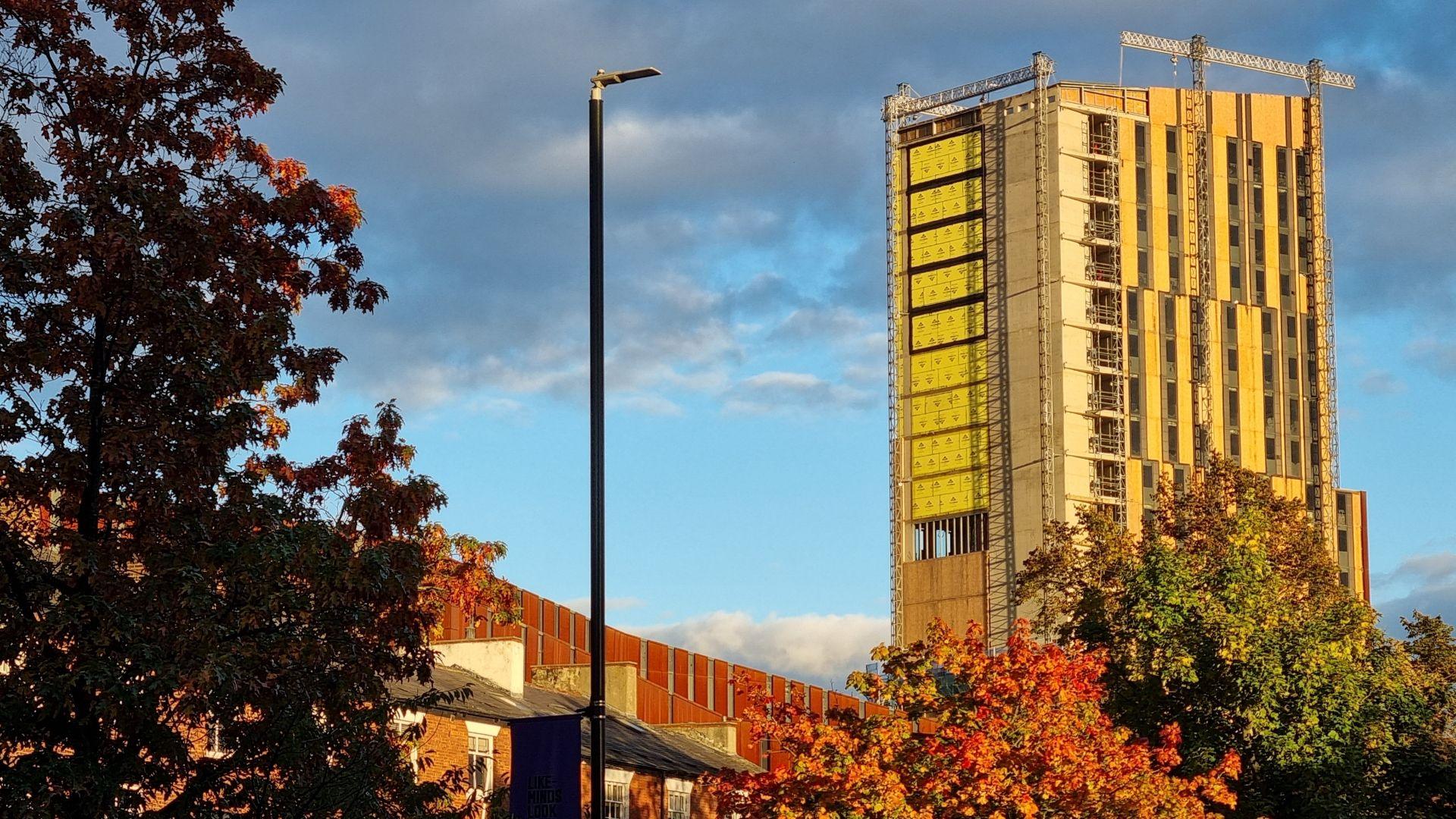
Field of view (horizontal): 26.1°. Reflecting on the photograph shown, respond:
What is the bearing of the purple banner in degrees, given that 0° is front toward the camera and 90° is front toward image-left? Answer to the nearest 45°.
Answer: approximately 0°

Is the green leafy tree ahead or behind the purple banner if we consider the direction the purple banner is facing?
behind

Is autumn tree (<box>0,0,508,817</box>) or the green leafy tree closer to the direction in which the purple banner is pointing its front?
the autumn tree

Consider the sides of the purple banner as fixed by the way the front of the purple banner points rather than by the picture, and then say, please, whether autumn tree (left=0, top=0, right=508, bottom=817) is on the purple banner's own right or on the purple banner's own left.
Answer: on the purple banner's own right
